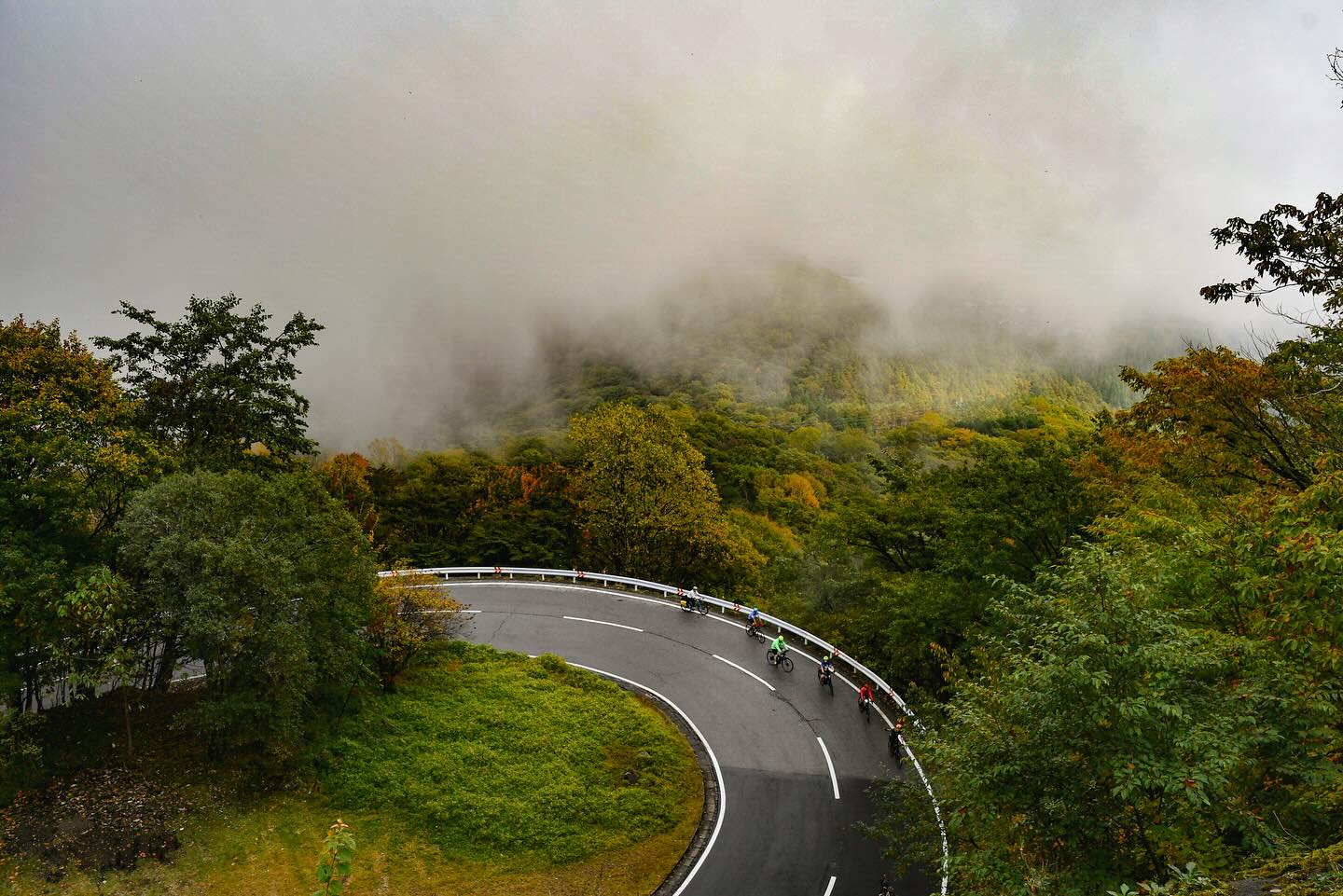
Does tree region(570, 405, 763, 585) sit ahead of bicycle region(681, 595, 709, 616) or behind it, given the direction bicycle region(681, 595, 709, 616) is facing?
behind

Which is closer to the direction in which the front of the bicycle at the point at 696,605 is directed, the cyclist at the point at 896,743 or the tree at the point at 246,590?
the cyclist

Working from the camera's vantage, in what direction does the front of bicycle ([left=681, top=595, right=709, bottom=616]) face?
facing the viewer and to the right of the viewer

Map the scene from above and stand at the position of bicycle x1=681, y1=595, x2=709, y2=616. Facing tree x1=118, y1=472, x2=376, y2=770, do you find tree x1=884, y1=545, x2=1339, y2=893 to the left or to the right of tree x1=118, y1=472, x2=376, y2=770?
left

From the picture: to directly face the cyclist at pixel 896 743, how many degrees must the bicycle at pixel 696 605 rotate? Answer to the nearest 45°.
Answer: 0° — it already faces them

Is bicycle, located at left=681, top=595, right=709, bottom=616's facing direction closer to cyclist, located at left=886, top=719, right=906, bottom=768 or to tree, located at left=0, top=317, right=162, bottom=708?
the cyclist

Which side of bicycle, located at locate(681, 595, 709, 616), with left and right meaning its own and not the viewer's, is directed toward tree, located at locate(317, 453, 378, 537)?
back

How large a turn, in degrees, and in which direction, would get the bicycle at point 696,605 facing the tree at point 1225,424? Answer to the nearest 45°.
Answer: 0° — it already faces it

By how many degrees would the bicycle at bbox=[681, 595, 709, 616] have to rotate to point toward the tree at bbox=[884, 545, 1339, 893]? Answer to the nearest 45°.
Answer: approximately 45° to its right
